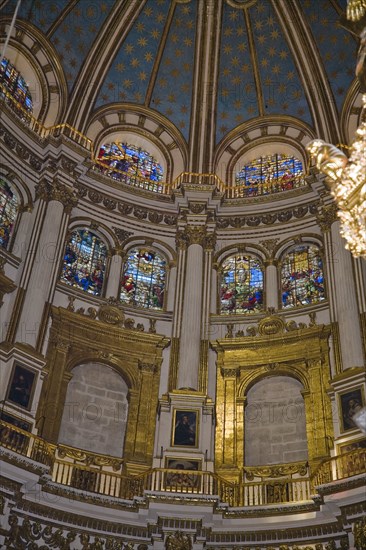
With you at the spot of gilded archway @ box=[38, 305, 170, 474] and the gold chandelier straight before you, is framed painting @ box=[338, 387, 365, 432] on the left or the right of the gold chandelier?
left

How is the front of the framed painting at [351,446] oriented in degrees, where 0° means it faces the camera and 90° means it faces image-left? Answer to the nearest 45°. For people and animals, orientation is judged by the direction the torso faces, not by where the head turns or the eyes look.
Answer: approximately 45°

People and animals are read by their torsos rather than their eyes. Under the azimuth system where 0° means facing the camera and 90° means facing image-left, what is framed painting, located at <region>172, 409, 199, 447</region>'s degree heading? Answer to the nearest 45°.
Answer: approximately 0°

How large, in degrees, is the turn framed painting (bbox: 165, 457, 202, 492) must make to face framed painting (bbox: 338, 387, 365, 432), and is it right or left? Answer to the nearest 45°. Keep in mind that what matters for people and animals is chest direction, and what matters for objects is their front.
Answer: approximately 90° to its left

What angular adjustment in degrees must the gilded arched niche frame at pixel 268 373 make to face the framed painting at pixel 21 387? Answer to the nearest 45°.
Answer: approximately 45° to its right

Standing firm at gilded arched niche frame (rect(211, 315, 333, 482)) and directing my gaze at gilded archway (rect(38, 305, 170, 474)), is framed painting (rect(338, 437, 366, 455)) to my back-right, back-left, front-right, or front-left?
back-left

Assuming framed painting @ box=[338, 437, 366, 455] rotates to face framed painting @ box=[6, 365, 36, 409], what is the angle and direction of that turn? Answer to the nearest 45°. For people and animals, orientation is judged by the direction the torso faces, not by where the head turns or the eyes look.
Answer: approximately 45° to its right

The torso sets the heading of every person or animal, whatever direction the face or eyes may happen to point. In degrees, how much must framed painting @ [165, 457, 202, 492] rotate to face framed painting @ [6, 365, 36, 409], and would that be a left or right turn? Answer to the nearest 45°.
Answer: approximately 90° to its right

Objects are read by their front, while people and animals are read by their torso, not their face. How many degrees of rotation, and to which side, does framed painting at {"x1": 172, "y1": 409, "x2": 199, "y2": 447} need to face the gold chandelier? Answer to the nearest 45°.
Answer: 0° — it already faces it
